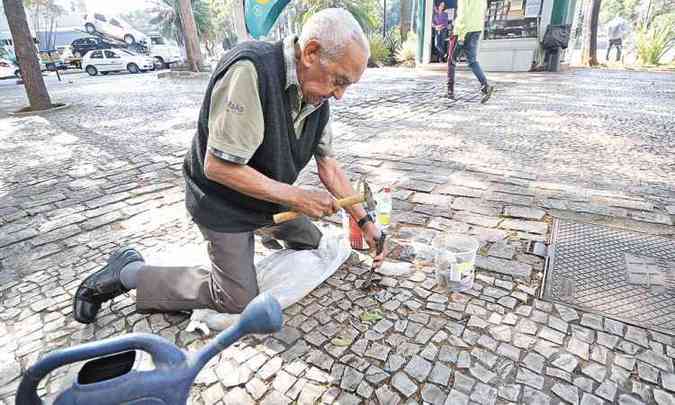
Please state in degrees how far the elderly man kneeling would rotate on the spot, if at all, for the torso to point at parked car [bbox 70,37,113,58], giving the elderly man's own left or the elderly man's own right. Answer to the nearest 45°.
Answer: approximately 135° to the elderly man's own left

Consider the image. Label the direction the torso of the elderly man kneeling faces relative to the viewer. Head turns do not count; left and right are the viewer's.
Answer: facing the viewer and to the right of the viewer

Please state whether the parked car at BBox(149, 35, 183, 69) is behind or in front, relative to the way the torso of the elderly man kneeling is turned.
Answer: behind

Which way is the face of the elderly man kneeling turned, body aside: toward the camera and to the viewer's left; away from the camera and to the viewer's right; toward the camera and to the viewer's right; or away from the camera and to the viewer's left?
toward the camera and to the viewer's right

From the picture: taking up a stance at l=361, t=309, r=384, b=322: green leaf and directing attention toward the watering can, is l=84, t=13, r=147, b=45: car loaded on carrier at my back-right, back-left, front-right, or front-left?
back-right

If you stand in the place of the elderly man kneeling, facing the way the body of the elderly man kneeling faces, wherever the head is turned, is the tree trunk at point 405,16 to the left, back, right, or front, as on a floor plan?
left

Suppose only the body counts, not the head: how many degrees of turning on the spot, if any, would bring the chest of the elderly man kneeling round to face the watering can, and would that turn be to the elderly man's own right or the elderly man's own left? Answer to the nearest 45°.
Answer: approximately 90° to the elderly man's own right

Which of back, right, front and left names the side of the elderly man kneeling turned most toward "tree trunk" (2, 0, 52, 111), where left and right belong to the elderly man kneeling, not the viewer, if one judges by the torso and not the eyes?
back
